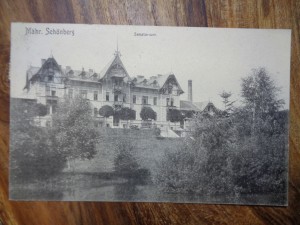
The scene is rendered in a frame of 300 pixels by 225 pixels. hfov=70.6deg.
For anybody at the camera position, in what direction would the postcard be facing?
facing the viewer
